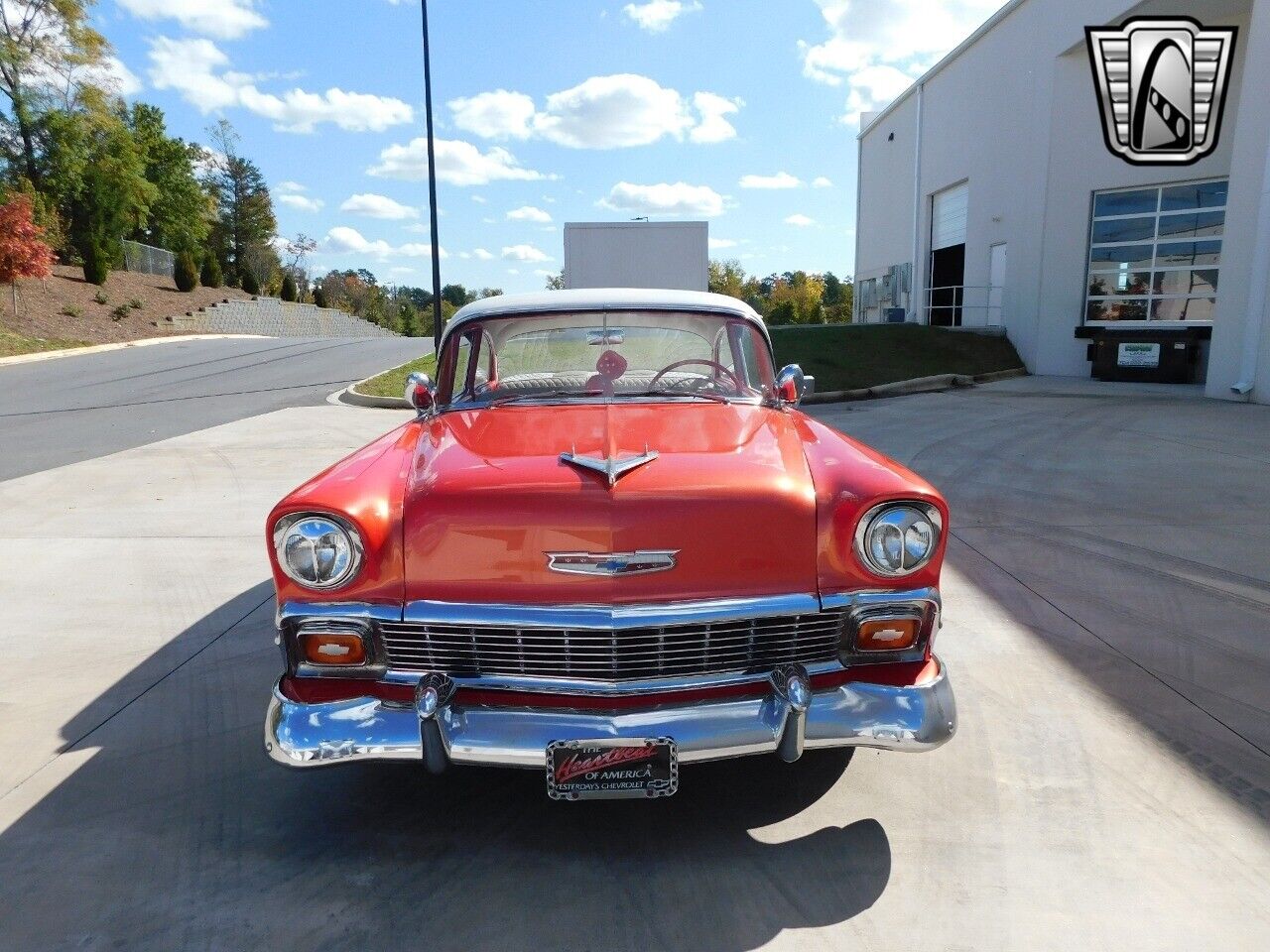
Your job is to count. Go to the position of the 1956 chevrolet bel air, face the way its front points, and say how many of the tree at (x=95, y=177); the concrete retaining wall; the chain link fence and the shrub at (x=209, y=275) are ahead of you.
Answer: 0

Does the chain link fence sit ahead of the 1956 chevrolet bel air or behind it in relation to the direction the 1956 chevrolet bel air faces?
behind

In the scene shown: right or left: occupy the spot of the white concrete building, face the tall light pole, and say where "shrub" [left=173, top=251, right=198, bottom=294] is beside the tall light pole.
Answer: right

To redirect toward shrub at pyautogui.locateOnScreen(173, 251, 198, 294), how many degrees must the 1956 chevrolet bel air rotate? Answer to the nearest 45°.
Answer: approximately 135° to its right

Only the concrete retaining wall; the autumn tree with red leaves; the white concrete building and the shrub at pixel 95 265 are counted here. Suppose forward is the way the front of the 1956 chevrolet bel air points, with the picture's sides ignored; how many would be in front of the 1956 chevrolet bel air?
0

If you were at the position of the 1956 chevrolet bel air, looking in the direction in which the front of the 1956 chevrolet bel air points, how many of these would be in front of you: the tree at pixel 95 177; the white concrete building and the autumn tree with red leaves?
0

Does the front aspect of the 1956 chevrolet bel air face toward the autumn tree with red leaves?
no

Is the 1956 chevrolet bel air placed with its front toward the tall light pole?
no

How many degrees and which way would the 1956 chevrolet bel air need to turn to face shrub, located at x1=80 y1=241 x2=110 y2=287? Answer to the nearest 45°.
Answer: approximately 135° to its right

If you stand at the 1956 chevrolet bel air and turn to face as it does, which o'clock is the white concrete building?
The white concrete building is roughly at 7 o'clock from the 1956 chevrolet bel air.

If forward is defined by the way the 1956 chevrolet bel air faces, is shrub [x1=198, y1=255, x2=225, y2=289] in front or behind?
behind

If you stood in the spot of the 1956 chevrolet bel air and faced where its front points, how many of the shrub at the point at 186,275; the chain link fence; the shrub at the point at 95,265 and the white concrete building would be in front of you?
0

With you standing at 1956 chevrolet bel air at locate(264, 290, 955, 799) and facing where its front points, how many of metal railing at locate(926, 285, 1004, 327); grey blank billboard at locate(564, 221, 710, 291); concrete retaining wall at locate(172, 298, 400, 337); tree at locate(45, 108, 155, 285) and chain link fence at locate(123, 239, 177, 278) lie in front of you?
0

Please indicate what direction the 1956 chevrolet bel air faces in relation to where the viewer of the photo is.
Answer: facing the viewer

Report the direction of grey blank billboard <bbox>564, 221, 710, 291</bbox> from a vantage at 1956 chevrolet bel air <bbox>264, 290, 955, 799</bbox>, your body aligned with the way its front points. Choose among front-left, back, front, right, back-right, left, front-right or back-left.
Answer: back

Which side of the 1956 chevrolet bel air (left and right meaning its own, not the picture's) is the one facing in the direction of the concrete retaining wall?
back
